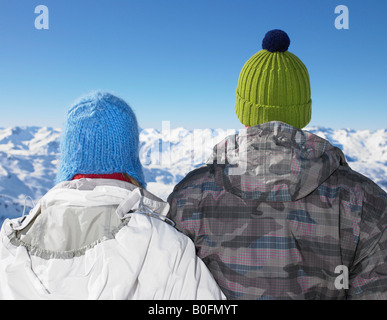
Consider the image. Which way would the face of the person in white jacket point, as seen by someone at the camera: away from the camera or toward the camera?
away from the camera

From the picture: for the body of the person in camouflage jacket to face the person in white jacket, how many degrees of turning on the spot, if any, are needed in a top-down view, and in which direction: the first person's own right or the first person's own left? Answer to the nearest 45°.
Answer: approximately 135° to the first person's own left

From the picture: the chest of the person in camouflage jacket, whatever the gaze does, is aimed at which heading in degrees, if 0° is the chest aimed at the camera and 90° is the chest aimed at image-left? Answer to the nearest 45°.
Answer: approximately 180°
